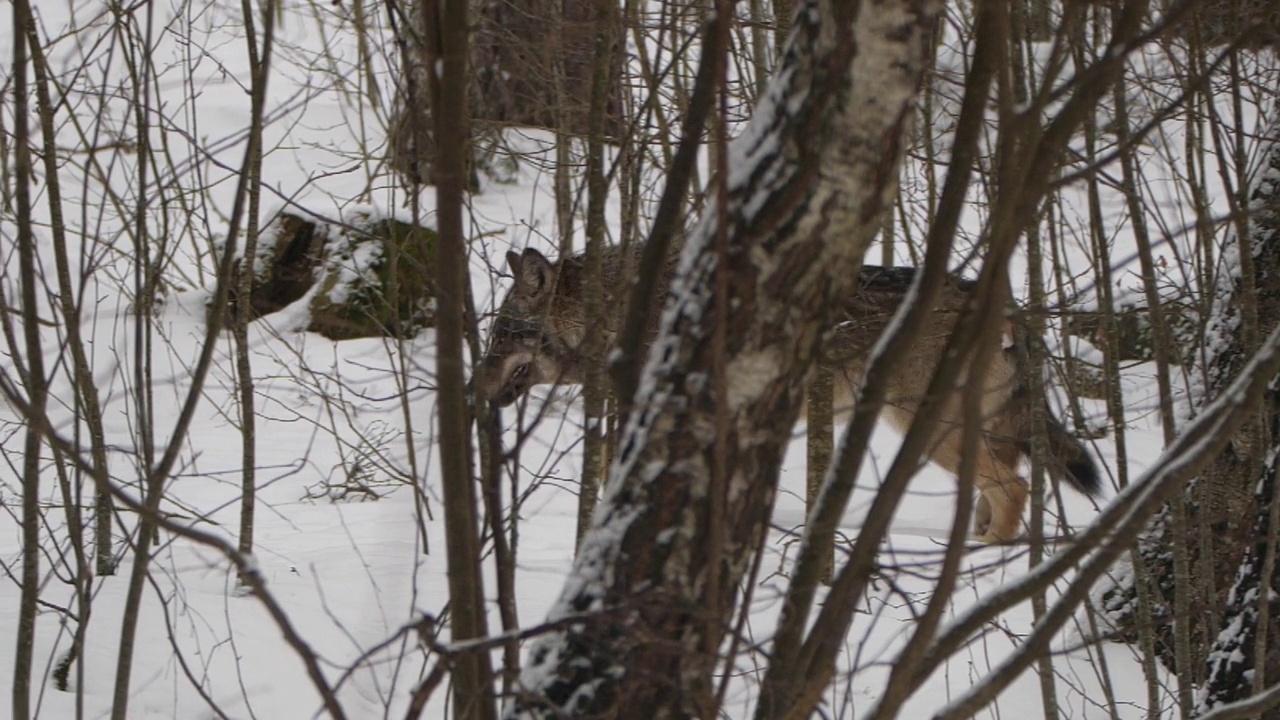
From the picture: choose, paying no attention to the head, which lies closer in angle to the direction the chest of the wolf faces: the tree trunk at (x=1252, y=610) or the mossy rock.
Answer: the mossy rock

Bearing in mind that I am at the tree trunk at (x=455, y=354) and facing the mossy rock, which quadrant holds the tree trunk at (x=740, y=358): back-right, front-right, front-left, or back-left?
back-right

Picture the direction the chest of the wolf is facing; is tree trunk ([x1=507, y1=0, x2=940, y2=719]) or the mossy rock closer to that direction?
the mossy rock

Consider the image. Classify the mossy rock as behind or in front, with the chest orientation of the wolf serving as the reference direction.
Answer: in front

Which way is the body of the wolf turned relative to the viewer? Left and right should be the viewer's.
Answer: facing to the left of the viewer
